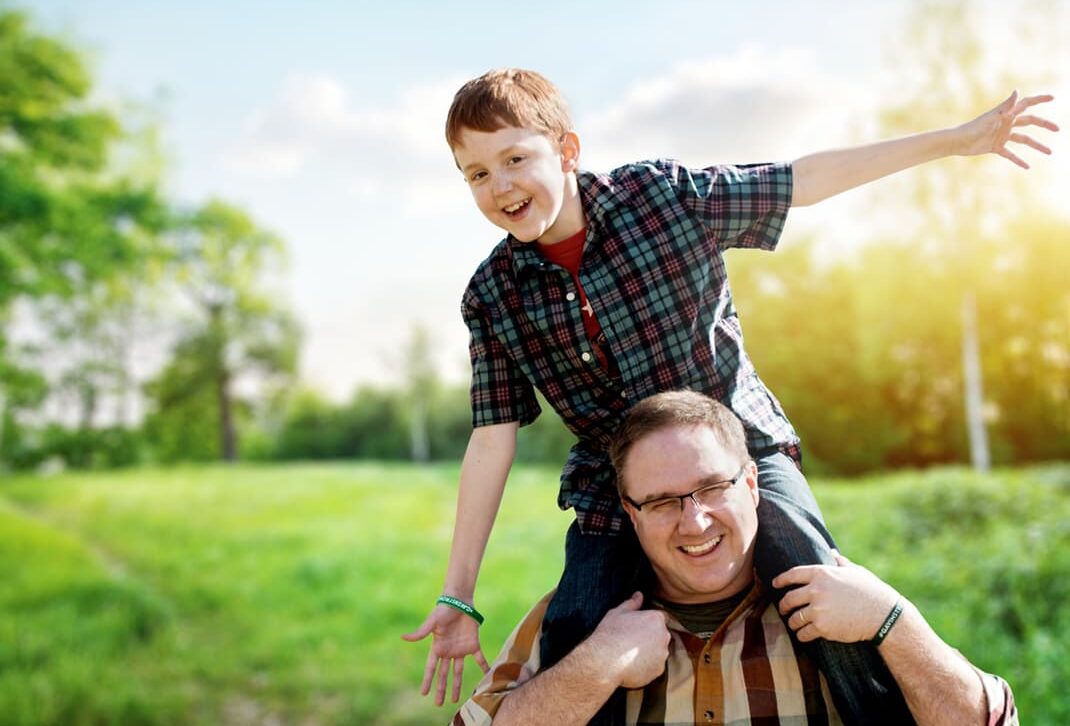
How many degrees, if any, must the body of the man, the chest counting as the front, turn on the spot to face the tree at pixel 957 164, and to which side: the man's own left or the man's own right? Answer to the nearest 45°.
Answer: approximately 180°

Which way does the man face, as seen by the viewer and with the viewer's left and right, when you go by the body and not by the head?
facing the viewer

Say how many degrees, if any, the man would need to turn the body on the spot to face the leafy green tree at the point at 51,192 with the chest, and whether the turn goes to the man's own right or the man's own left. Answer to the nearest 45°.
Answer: approximately 135° to the man's own right

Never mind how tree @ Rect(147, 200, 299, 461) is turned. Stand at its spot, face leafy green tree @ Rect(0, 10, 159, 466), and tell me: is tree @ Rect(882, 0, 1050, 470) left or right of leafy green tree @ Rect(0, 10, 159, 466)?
left

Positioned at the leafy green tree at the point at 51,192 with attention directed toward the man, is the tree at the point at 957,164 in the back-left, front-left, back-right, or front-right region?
front-left

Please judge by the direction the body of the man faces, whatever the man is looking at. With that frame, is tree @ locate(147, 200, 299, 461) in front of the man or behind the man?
behind
